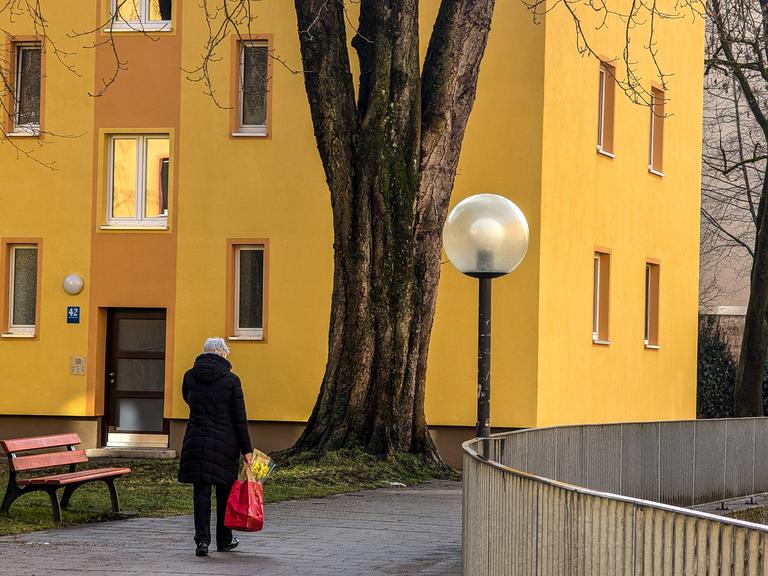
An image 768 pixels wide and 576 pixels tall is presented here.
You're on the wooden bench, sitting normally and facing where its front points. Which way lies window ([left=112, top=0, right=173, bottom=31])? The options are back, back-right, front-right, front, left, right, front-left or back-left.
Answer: back-left

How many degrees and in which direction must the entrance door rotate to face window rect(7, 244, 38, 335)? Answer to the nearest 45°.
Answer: approximately 90° to its right

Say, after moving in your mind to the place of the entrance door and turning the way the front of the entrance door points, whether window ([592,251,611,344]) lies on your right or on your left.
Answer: on your left

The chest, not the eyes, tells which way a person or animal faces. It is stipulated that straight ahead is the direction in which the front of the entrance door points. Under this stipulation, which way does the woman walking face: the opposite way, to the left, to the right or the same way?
the opposite way

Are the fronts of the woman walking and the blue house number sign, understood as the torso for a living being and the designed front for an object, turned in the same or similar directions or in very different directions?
very different directions

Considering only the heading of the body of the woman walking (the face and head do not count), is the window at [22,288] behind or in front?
in front

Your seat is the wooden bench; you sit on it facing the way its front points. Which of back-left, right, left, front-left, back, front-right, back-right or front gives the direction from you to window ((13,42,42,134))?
back-left

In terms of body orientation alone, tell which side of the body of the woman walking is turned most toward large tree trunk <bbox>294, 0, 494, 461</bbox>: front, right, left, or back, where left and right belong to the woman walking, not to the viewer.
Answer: front

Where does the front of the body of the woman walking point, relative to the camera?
away from the camera

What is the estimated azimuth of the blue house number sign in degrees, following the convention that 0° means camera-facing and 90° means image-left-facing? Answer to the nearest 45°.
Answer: approximately 0°

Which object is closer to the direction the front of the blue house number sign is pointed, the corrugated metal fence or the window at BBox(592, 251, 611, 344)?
the corrugated metal fence

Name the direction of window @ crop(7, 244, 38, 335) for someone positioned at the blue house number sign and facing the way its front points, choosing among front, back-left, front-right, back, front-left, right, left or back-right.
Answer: back-right

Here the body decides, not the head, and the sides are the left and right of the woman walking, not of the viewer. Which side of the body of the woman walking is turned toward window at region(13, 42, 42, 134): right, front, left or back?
front
